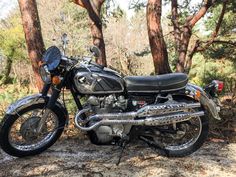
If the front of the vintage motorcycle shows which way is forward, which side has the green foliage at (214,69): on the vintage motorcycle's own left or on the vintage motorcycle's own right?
on the vintage motorcycle's own right

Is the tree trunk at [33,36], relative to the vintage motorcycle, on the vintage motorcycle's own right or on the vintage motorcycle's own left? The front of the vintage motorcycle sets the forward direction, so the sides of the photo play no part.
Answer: on the vintage motorcycle's own right

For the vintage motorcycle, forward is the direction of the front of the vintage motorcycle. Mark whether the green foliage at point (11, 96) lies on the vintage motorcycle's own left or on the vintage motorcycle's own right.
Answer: on the vintage motorcycle's own right

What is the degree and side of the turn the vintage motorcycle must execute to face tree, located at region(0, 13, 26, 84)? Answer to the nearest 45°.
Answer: approximately 90° to its right

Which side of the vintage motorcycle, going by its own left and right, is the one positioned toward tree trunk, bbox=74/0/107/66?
right

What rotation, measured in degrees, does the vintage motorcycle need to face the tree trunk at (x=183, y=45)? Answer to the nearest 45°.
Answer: approximately 135° to its right

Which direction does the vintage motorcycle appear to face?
to the viewer's left

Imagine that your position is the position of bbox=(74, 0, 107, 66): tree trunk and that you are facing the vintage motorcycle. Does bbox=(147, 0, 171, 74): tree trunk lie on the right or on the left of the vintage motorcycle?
left
